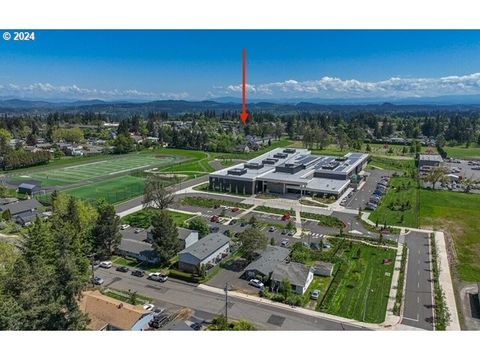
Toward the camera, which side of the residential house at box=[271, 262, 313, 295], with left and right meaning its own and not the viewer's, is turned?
front

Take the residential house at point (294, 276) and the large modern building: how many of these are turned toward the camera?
2

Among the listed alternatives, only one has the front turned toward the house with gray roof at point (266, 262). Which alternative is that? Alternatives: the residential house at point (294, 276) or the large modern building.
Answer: the large modern building

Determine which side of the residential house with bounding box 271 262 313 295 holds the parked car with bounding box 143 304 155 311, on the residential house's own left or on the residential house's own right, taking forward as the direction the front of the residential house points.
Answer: on the residential house's own right

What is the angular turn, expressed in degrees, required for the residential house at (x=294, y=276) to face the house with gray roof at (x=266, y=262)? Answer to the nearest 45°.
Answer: approximately 135° to its right

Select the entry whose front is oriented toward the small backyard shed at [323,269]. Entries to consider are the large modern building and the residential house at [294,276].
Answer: the large modern building

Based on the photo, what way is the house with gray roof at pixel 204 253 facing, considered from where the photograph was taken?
facing the viewer and to the right of the viewer

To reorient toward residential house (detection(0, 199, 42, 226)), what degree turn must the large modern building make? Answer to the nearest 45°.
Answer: approximately 45° to its right

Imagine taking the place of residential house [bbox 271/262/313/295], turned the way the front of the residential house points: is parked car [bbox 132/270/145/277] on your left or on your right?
on your right
